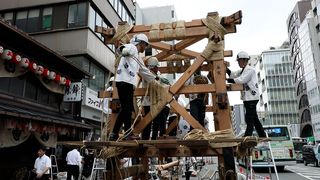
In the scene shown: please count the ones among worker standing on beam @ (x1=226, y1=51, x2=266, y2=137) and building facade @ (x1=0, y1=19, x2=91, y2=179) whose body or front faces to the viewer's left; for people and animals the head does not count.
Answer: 1

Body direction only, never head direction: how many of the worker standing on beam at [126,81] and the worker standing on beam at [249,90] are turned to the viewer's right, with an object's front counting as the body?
1

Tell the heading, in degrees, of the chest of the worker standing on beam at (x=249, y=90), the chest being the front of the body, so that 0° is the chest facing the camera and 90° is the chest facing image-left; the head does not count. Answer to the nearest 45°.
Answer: approximately 90°

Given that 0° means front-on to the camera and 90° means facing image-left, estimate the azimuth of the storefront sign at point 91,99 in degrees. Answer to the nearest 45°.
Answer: approximately 315°

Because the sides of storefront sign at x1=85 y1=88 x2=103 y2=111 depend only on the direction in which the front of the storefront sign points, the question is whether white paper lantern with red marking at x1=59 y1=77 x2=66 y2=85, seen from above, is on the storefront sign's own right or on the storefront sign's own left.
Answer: on the storefront sign's own right

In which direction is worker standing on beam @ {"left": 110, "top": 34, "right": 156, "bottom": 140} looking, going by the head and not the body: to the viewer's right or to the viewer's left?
to the viewer's right

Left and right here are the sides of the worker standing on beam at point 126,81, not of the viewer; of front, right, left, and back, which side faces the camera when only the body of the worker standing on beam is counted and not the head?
right

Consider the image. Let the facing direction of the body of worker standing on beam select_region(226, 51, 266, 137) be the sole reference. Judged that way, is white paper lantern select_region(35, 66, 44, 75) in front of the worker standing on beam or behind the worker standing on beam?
in front

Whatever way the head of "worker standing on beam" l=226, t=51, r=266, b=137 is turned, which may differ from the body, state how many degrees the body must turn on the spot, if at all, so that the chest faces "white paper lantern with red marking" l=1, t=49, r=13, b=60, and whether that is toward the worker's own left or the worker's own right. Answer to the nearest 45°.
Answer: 0° — they already face it

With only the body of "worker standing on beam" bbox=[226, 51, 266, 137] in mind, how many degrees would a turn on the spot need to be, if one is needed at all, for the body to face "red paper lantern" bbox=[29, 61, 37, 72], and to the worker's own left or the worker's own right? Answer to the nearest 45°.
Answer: approximately 45° to the worker's own right

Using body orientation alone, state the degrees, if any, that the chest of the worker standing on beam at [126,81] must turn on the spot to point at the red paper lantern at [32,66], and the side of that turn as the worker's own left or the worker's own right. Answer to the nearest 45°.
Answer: approximately 135° to the worker's own left

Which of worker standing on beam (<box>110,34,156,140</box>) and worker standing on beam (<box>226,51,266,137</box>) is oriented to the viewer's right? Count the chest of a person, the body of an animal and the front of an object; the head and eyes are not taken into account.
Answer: worker standing on beam (<box>110,34,156,140</box>)
